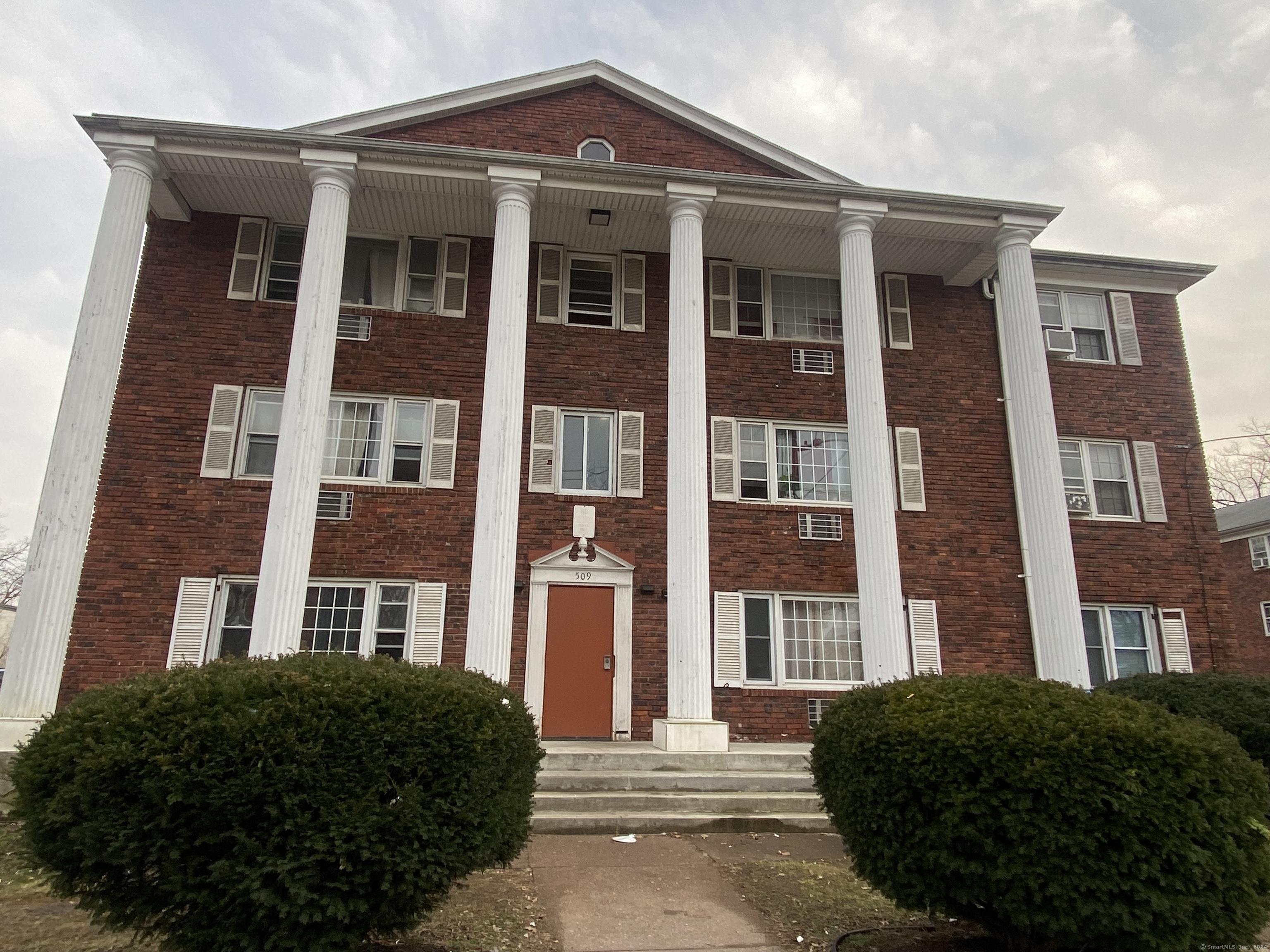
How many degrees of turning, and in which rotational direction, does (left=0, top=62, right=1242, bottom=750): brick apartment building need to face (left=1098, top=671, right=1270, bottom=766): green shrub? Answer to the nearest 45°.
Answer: approximately 45° to its left

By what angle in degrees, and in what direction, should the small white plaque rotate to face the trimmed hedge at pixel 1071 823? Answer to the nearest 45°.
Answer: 0° — it already faces it

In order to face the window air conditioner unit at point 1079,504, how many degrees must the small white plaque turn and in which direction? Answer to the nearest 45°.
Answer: approximately 90° to its left

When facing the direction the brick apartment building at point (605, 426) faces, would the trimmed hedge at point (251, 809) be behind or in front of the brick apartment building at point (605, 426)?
in front

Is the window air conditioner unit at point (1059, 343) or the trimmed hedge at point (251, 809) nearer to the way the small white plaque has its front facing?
the trimmed hedge

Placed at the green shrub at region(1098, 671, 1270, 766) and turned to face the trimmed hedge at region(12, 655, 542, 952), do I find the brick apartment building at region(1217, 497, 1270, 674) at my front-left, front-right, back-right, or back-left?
back-right

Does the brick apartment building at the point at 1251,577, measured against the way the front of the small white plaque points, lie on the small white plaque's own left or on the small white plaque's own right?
on the small white plaque's own left

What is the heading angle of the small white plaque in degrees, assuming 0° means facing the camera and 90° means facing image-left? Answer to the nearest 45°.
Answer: approximately 0°

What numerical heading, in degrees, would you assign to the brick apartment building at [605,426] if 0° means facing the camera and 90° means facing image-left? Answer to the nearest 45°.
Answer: approximately 0°

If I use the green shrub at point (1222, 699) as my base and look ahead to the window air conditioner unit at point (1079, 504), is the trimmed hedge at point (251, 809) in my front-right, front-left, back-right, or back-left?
back-left

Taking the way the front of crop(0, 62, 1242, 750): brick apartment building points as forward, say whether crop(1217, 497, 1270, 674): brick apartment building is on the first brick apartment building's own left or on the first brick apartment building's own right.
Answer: on the first brick apartment building's own left

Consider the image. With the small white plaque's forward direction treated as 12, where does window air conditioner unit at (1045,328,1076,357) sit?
The window air conditioner unit is roughly at 9 o'clock from the small white plaque.
